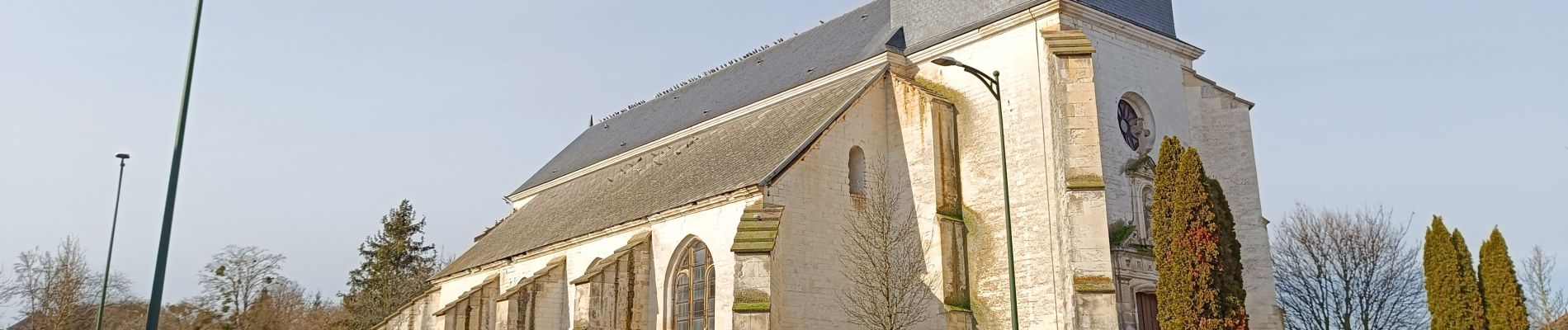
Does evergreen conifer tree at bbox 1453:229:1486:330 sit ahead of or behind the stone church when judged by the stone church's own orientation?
ahead

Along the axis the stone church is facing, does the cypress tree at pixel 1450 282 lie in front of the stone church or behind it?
in front

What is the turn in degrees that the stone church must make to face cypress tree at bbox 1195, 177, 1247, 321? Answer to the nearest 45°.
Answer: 0° — it already faces it

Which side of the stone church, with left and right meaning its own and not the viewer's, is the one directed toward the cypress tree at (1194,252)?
front

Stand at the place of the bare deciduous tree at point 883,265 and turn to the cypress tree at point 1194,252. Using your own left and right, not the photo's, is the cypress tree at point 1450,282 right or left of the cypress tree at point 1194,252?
left

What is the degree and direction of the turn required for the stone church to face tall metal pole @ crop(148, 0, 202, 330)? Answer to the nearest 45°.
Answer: approximately 90° to its right

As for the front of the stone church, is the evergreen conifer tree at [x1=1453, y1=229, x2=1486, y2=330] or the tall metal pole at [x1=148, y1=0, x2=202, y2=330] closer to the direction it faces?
the evergreen conifer tree

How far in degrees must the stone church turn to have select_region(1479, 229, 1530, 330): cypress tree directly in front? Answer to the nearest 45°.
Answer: approximately 45° to its left

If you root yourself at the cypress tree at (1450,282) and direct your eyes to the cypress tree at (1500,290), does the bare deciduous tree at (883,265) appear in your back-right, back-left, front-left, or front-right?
back-right
